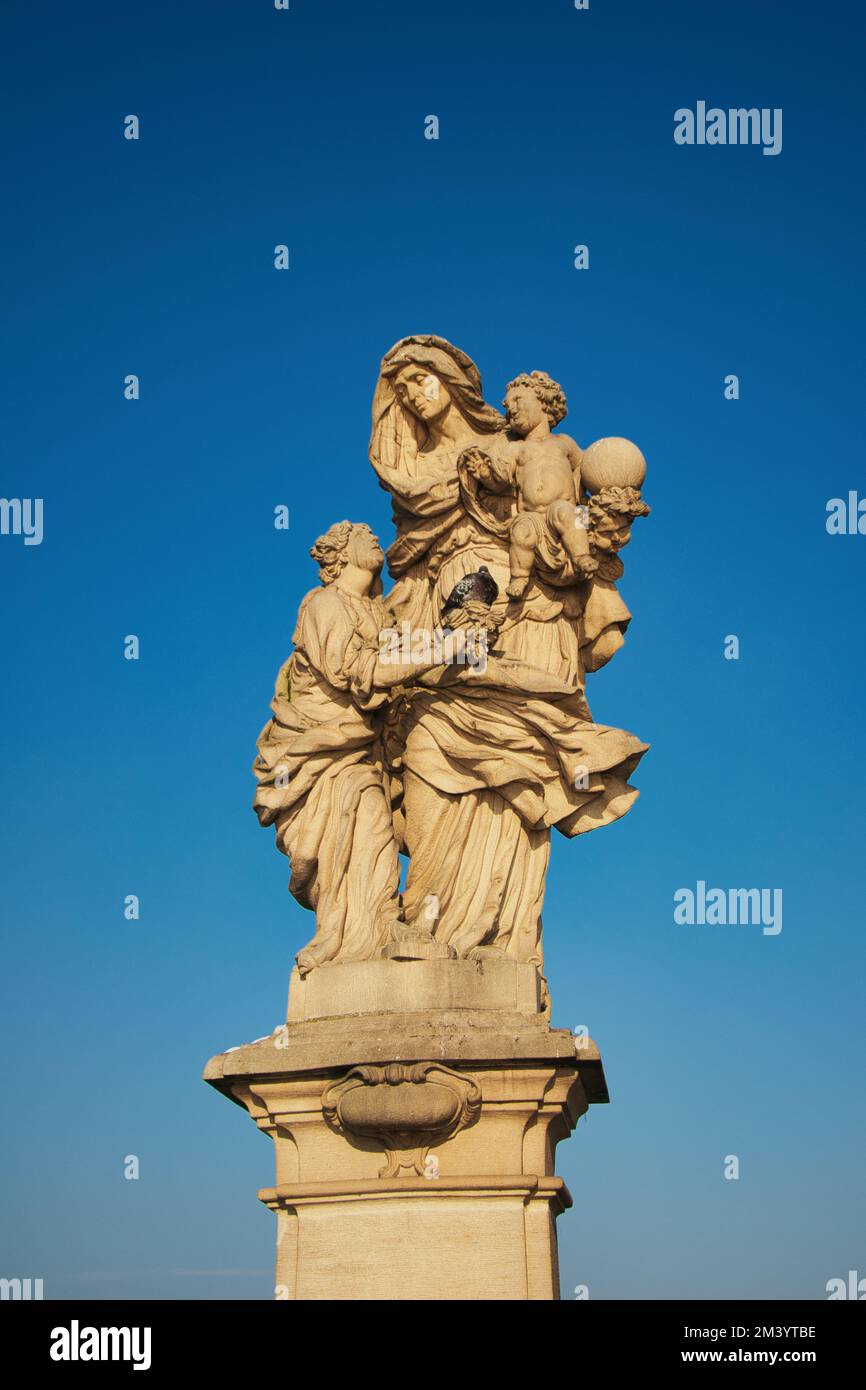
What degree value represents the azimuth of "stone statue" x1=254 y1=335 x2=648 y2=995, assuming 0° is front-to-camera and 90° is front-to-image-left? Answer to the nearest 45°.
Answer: approximately 0°
